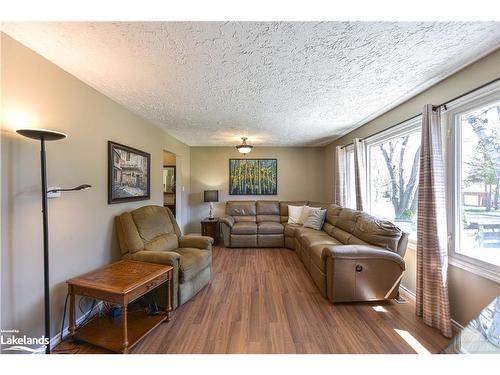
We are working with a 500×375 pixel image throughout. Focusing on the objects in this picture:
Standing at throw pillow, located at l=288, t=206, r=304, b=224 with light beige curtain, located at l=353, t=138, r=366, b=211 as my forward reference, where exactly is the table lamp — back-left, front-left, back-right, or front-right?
back-right

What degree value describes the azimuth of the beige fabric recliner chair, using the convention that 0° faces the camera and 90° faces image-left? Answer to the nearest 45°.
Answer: approximately 315°

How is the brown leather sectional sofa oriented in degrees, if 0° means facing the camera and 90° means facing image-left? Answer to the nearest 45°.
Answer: approximately 45°

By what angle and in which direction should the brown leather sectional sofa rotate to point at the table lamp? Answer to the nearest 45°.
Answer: approximately 90° to its right

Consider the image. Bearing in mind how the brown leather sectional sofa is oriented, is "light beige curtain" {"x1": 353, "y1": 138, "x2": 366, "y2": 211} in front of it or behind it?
behind
